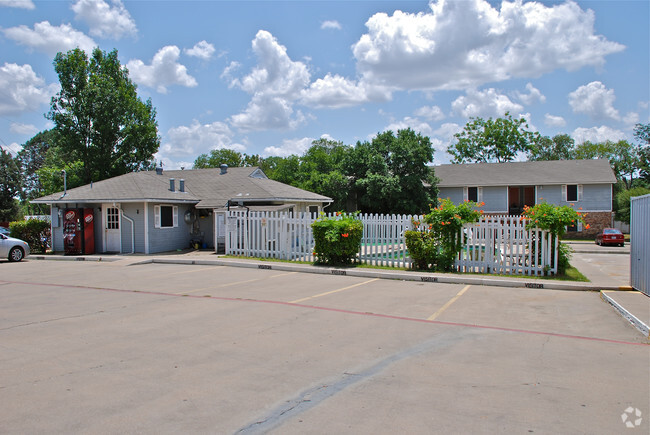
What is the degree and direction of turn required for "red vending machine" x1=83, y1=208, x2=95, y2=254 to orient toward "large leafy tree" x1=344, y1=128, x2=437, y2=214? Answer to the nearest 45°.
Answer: approximately 90° to its left

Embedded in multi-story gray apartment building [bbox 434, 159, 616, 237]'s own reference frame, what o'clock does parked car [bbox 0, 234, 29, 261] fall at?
The parked car is roughly at 1 o'clock from the multi-story gray apartment building.

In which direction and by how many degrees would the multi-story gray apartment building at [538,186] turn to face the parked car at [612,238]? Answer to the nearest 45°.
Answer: approximately 45° to its left

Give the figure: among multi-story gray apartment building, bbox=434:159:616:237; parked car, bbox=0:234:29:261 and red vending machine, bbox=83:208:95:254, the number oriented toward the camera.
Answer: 2

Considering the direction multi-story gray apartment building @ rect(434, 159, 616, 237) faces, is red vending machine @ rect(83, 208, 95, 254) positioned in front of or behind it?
in front

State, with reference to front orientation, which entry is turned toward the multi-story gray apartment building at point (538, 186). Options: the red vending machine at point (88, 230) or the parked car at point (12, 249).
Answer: the parked car

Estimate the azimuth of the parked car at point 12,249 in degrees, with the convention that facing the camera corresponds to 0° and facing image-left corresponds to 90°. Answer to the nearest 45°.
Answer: approximately 270°

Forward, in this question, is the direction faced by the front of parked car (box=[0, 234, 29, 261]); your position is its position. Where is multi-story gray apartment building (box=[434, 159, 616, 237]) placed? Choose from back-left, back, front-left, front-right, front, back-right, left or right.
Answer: front

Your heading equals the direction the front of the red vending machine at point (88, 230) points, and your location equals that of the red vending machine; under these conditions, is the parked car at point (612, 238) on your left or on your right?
on your left

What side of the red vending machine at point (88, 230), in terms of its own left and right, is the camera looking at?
front

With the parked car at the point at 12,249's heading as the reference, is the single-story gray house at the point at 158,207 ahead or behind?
ahead

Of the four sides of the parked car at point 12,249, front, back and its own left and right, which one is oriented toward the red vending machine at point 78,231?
front

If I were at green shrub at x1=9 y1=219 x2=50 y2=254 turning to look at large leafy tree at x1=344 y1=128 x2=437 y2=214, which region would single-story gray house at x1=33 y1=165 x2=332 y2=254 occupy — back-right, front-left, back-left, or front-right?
front-right

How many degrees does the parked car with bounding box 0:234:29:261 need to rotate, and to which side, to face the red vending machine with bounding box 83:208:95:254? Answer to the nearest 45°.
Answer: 0° — it already faces it
